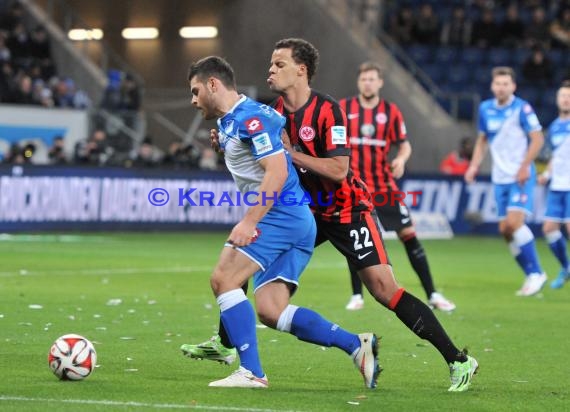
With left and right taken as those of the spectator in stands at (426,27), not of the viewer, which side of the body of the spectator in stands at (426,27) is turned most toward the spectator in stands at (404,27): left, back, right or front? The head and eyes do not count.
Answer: right

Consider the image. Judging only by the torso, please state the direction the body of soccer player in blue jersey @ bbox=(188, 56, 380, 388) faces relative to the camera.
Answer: to the viewer's left

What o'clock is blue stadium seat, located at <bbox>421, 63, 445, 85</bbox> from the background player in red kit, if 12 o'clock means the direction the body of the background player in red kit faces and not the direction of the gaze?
The blue stadium seat is roughly at 6 o'clock from the background player in red kit.

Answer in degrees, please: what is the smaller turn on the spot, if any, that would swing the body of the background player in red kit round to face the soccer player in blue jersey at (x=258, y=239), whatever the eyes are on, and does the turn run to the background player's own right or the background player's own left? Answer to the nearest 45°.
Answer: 0° — they already face them

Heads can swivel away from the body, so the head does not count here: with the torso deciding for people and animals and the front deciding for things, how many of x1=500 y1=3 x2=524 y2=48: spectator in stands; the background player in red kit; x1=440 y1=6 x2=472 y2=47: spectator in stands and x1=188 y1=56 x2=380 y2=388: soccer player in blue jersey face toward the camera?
3

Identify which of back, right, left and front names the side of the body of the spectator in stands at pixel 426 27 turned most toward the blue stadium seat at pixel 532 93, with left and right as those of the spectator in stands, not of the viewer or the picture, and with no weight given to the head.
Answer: left

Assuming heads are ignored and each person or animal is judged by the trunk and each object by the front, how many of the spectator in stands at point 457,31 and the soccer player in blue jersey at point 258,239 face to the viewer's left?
1
